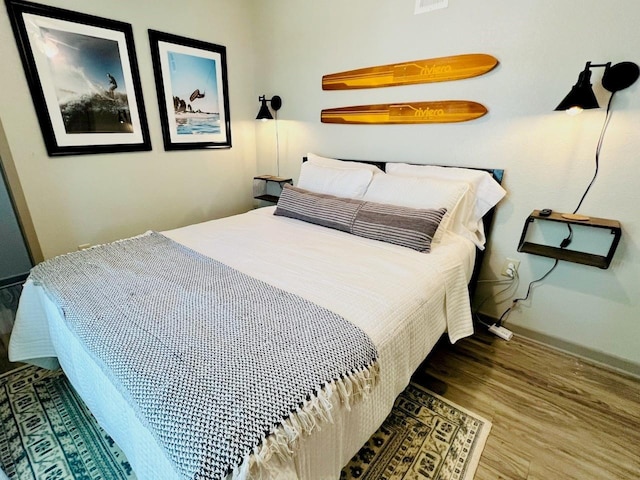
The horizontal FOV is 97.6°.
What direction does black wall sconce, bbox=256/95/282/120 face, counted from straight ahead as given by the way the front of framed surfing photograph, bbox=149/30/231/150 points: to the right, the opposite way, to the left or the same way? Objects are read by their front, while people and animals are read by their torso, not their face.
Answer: to the right

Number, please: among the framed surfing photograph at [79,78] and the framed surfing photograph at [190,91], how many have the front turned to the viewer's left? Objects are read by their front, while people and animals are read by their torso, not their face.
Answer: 0

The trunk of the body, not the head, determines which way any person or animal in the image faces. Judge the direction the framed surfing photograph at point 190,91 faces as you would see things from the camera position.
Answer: facing the viewer and to the right of the viewer

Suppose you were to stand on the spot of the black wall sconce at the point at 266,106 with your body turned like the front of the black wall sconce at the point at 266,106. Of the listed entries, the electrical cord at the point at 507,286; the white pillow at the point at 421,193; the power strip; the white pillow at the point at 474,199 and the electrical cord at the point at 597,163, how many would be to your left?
5

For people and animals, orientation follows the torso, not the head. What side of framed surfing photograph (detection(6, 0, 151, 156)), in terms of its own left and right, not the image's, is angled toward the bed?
front

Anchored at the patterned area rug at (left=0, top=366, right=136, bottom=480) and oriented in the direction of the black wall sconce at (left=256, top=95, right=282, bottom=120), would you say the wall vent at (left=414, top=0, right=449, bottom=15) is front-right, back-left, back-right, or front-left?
front-right

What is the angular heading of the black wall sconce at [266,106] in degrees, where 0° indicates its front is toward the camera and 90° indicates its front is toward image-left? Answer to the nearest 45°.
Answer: approximately 45°

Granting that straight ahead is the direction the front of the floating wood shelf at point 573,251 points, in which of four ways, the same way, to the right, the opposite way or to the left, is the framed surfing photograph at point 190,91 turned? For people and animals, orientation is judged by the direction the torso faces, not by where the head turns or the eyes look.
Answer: to the left

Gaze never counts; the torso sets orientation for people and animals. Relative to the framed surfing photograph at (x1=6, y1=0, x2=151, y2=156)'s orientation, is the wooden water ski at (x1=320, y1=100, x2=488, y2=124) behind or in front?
in front

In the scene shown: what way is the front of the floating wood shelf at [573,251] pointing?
toward the camera

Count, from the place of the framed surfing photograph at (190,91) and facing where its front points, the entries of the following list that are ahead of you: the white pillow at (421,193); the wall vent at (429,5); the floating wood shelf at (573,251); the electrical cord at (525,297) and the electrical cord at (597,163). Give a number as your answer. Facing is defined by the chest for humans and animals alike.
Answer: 5

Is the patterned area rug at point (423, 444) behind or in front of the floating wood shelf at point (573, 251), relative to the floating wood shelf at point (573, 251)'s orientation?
in front

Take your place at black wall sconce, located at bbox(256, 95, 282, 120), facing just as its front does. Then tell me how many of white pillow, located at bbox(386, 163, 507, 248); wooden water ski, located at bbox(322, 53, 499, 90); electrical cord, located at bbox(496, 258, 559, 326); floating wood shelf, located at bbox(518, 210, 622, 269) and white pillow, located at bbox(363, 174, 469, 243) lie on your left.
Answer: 5

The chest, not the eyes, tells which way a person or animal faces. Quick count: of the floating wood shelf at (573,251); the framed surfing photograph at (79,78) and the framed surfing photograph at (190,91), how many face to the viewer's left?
0

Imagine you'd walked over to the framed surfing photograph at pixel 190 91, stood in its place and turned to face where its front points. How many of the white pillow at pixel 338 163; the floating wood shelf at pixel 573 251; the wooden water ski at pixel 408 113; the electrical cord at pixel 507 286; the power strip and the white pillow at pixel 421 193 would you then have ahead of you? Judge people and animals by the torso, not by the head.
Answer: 6

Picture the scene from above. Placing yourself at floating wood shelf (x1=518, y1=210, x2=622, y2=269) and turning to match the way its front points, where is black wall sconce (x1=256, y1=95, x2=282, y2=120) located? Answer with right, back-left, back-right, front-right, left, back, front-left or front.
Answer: right

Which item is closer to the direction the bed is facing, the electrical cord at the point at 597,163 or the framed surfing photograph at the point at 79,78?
the framed surfing photograph
